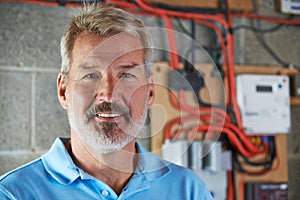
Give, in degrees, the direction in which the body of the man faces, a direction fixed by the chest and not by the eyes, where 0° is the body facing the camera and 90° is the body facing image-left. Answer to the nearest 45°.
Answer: approximately 0°

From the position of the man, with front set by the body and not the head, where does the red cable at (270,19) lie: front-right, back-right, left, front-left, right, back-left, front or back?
back-left

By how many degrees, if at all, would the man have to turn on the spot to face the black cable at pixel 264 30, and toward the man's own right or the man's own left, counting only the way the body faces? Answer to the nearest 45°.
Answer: approximately 135° to the man's own left
